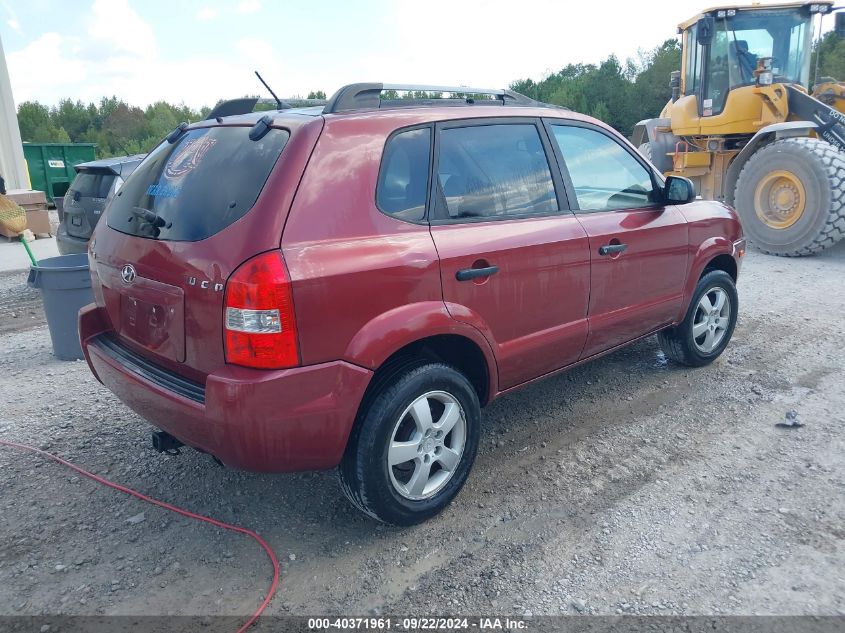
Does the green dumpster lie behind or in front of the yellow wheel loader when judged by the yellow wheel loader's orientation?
behind

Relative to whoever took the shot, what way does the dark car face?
facing away from the viewer and to the right of the viewer

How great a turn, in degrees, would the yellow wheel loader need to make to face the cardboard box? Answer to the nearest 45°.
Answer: approximately 135° to its right

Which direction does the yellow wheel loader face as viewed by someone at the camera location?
facing the viewer and to the right of the viewer

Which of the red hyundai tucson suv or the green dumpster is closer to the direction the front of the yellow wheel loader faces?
the red hyundai tucson suv

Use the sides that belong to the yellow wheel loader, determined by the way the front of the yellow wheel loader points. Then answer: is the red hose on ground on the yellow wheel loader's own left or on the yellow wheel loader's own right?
on the yellow wheel loader's own right

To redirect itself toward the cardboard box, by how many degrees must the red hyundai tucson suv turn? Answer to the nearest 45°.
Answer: approximately 90° to its left

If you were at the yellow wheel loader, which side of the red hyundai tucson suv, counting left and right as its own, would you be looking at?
front

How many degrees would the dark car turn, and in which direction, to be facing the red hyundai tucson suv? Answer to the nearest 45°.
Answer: approximately 135° to its right

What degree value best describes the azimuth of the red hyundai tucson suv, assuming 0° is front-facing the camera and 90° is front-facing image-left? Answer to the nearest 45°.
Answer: approximately 225°

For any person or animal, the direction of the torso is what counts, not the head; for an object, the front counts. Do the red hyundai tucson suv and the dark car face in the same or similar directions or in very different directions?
same or similar directions

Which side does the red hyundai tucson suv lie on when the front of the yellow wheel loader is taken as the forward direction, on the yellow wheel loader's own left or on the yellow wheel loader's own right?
on the yellow wheel loader's own right

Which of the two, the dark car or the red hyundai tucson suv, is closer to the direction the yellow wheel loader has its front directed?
the red hyundai tucson suv
